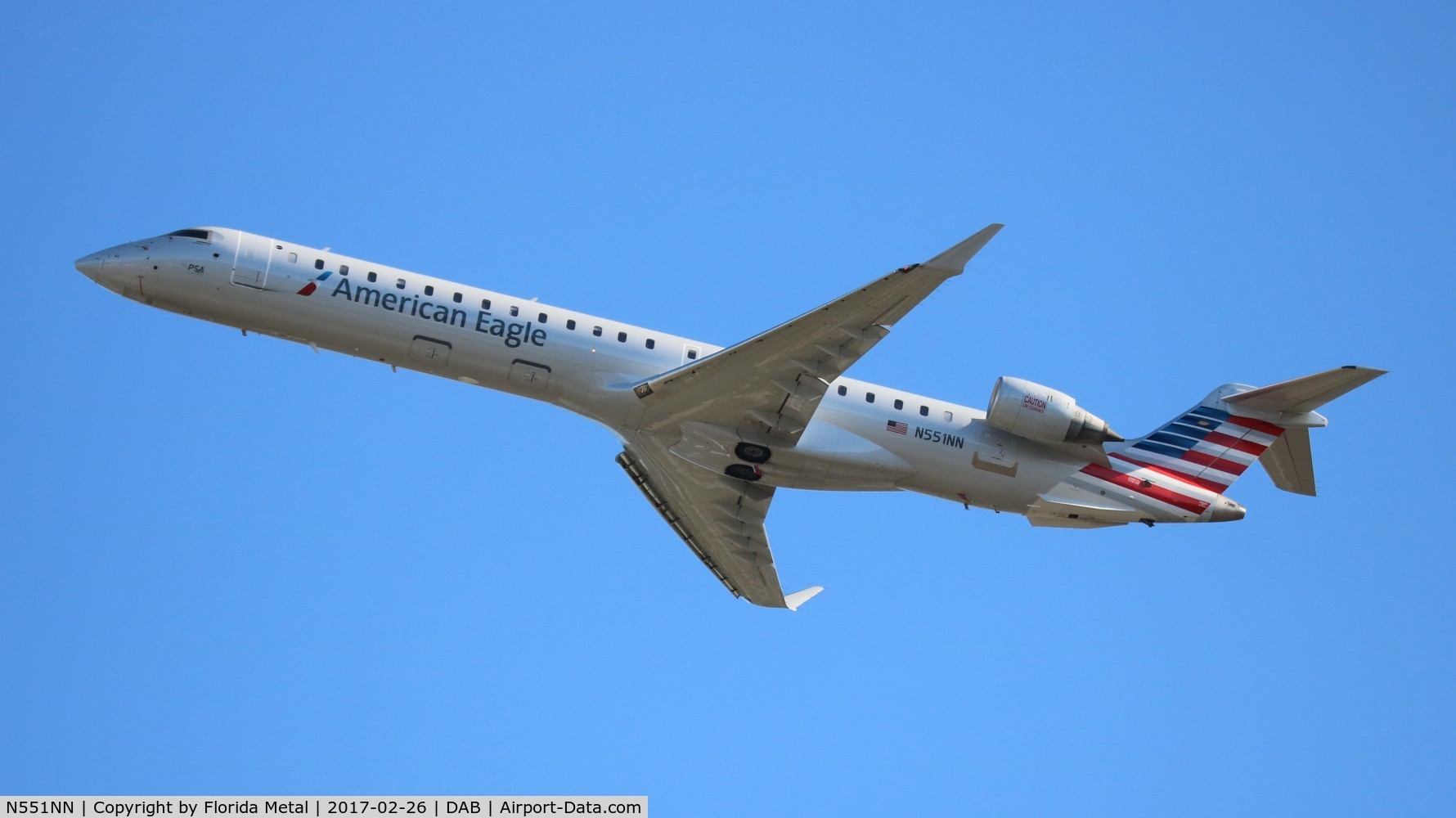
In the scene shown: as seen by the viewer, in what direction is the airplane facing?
to the viewer's left
